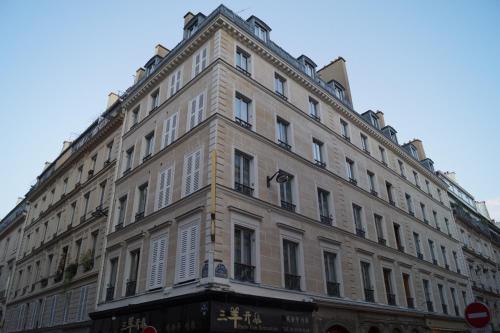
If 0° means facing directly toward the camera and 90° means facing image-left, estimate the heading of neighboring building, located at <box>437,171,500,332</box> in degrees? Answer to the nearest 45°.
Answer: approximately 315°

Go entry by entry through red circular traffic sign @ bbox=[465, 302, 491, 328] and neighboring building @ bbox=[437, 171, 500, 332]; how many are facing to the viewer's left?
0

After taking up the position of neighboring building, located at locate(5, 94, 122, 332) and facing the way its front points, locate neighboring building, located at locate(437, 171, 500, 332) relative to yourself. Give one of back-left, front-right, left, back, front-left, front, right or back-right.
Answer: back-left

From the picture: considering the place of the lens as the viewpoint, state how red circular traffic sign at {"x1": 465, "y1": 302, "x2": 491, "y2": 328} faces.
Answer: facing the viewer

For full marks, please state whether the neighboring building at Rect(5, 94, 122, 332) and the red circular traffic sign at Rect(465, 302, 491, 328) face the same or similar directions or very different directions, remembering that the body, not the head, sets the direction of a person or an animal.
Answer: same or similar directions

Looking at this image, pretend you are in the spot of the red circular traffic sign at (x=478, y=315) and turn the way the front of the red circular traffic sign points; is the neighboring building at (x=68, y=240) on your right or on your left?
on your right

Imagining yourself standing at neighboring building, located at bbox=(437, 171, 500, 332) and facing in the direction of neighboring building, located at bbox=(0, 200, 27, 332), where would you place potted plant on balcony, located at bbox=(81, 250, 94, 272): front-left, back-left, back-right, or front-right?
front-left

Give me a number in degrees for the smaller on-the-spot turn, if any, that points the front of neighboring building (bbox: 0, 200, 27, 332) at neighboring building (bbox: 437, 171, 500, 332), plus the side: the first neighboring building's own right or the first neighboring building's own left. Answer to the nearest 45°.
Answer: approximately 90° to the first neighboring building's own left

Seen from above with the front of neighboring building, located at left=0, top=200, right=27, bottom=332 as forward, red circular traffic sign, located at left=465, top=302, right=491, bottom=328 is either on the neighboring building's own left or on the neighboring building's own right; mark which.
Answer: on the neighboring building's own left

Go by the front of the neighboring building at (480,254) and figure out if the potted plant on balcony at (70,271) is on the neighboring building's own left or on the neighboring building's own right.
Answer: on the neighboring building's own right

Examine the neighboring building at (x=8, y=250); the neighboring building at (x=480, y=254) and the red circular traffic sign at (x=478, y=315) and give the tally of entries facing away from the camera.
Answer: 0

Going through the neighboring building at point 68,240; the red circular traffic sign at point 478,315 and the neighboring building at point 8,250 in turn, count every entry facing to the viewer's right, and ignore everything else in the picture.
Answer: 0

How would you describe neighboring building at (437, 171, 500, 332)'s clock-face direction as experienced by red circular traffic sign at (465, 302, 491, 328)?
The neighboring building is roughly at 6 o'clock from the red circular traffic sign.
